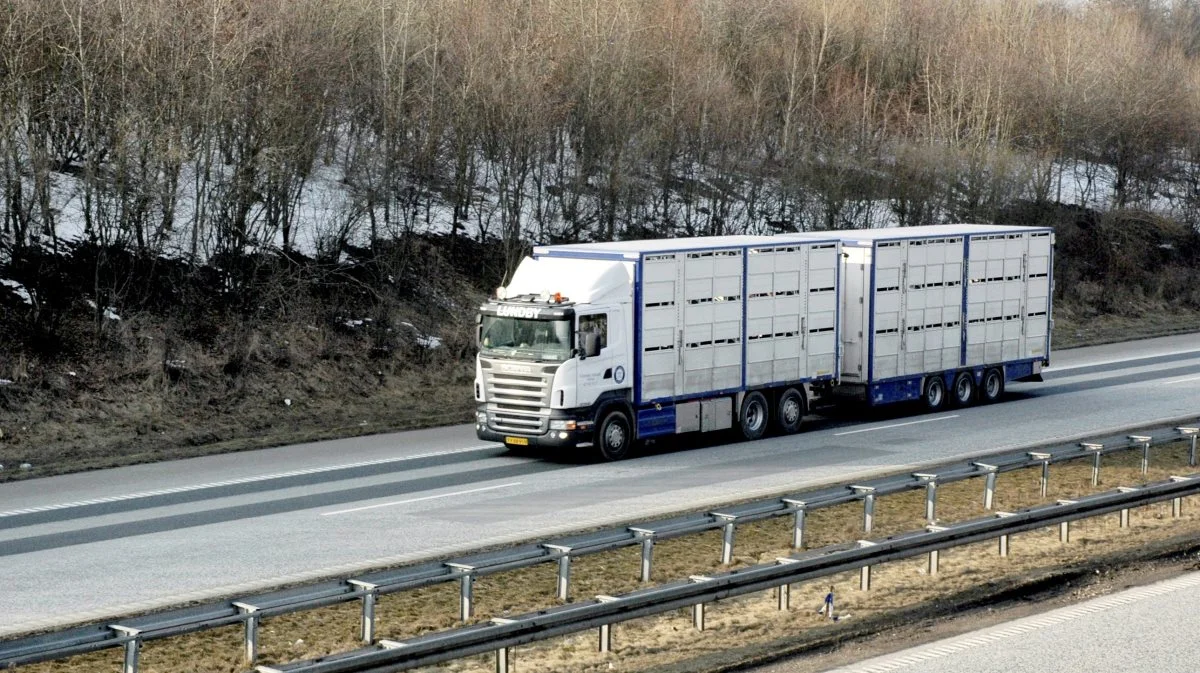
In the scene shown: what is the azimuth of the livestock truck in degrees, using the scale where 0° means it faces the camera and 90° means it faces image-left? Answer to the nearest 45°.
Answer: approximately 45°
